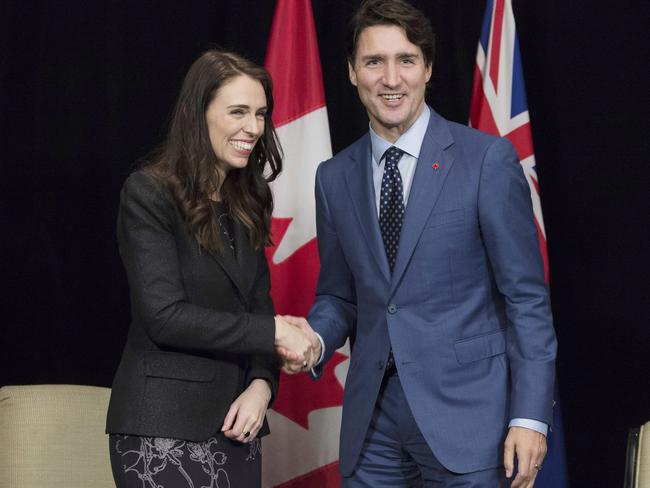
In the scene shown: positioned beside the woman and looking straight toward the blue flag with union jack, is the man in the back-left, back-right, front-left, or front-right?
front-right

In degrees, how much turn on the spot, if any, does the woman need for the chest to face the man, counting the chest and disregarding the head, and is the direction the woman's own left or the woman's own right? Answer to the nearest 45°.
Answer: approximately 45° to the woman's own left

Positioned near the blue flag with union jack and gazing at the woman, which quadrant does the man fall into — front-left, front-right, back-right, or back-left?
front-left

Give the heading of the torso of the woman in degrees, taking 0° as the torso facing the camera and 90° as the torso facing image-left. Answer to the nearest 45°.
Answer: approximately 315°

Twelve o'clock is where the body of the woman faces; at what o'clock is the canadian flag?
The canadian flag is roughly at 8 o'clock from the woman.

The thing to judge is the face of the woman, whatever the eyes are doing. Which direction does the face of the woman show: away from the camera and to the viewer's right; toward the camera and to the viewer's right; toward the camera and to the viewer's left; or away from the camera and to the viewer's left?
toward the camera and to the viewer's right

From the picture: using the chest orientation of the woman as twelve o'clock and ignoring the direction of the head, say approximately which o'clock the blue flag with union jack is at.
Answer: The blue flag with union jack is roughly at 9 o'clock from the woman.

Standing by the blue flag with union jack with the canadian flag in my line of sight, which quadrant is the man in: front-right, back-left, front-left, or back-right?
front-left

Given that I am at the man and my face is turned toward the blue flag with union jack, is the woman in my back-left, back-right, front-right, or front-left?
back-left

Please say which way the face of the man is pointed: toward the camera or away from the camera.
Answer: toward the camera

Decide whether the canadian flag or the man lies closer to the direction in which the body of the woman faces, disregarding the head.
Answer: the man
